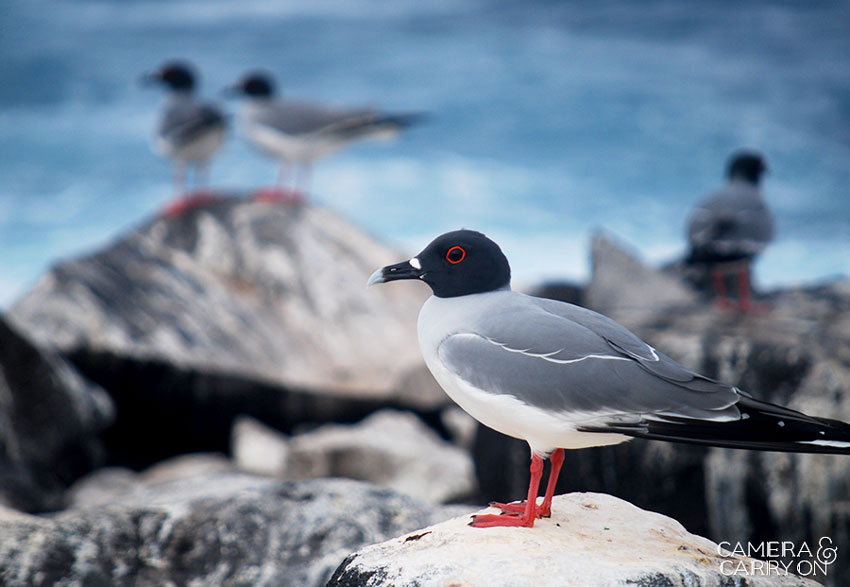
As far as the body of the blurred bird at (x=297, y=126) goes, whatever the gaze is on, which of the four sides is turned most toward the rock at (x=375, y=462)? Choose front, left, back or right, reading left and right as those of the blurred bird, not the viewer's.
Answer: left

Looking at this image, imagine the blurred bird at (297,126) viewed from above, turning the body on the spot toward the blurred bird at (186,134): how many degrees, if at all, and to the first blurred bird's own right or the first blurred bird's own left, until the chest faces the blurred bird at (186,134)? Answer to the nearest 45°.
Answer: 0° — it already faces it

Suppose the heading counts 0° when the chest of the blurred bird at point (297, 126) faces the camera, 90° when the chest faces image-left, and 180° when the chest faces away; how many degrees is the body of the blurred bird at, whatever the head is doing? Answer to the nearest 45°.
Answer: approximately 90°

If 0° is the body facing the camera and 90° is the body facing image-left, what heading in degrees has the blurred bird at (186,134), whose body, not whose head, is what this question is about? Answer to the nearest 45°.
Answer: approximately 45°

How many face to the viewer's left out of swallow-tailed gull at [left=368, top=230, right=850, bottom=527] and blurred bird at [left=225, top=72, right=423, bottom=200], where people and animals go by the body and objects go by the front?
2

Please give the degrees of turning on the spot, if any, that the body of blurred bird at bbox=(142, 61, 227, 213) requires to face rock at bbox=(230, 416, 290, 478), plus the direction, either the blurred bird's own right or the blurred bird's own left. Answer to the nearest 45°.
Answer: approximately 45° to the blurred bird's own left

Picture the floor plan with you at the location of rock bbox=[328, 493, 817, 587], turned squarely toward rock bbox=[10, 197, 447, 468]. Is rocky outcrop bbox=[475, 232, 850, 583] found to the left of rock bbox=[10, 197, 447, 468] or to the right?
right

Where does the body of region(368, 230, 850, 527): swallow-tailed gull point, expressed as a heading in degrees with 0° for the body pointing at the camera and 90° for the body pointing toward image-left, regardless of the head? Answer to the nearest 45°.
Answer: approximately 90°
